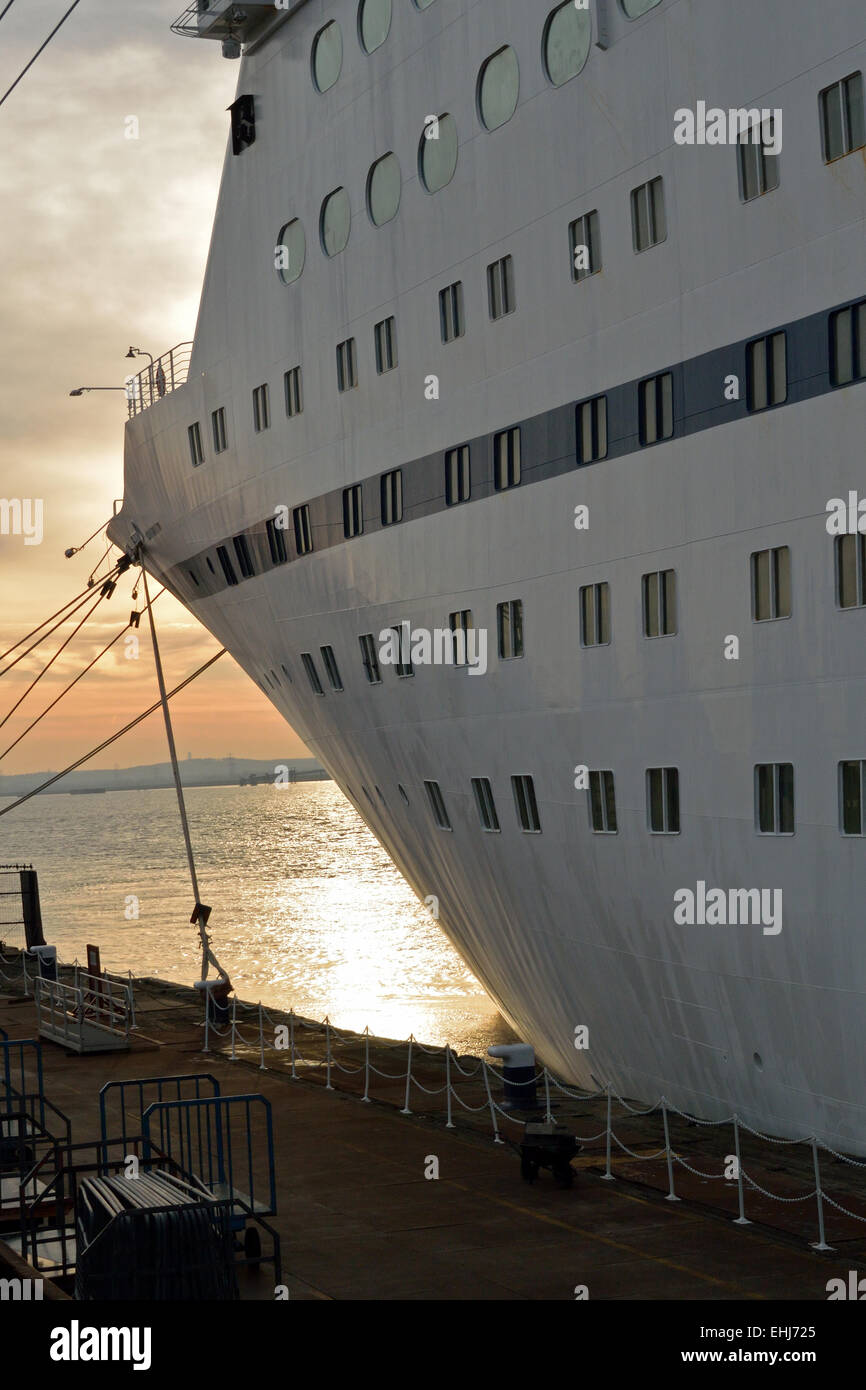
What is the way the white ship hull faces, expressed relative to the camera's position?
facing away from the viewer and to the left of the viewer

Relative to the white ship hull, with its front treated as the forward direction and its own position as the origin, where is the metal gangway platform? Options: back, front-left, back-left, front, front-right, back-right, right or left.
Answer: front
